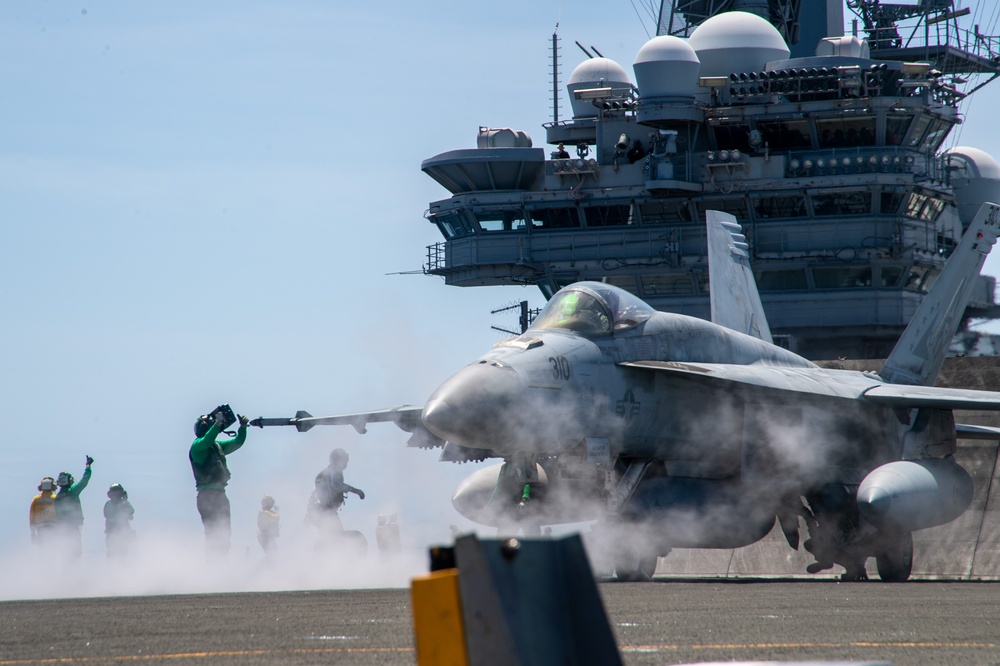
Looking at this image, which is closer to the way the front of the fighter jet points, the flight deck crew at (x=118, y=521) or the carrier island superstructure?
the flight deck crew

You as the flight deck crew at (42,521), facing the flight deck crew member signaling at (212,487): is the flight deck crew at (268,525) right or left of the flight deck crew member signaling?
left

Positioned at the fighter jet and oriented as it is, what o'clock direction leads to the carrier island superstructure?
The carrier island superstructure is roughly at 5 o'clock from the fighter jet.

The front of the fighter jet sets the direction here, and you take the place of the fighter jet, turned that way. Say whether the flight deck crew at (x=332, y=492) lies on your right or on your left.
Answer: on your right

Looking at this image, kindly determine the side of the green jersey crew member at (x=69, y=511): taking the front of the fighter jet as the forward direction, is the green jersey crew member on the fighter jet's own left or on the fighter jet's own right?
on the fighter jet's own right

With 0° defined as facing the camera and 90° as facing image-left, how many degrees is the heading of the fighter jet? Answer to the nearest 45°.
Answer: approximately 45°

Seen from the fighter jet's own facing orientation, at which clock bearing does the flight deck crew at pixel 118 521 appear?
The flight deck crew is roughly at 2 o'clock from the fighter jet.
